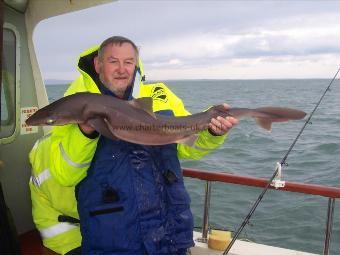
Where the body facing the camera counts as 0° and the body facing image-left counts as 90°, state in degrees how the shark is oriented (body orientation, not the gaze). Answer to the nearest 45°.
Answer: approximately 90°

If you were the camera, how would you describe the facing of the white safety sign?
facing the viewer

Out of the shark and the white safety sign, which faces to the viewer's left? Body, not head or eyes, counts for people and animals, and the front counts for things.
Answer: the shark

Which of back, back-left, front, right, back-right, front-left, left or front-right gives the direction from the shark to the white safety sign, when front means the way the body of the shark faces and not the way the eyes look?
front-right

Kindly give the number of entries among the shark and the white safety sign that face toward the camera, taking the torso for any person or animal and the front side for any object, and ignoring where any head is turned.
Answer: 1

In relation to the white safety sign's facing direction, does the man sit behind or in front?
in front

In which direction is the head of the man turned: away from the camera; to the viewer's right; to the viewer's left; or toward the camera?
toward the camera
